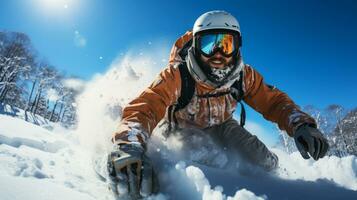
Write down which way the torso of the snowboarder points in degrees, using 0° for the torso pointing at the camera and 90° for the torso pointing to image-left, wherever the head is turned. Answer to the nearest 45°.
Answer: approximately 0°
